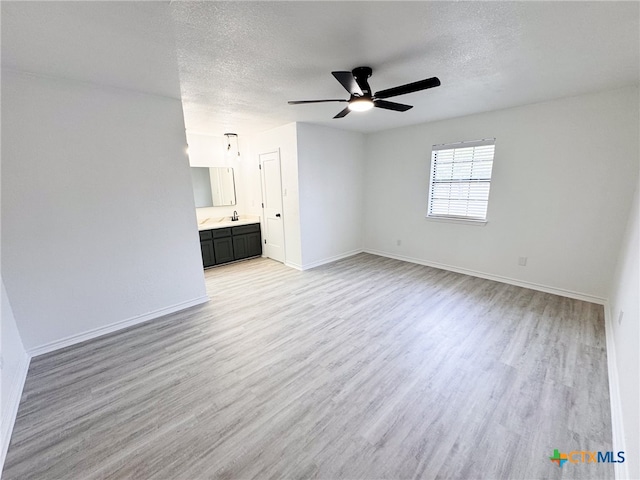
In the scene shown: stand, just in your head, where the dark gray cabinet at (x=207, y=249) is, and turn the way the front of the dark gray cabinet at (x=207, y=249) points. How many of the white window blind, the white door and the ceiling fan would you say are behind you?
0

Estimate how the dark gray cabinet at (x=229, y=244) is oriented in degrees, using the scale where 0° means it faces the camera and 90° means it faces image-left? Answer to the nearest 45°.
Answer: approximately 315°

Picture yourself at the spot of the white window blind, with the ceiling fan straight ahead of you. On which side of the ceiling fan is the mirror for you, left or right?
right

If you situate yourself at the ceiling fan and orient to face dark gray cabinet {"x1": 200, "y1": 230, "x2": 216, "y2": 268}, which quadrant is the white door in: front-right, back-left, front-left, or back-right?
front-right

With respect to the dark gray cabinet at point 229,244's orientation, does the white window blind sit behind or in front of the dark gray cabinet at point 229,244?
in front

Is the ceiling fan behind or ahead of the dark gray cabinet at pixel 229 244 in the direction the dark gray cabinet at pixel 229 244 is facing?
ahead

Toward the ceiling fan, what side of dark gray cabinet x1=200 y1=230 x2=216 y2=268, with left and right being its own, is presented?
front

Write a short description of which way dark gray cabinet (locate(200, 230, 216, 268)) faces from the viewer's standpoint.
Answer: facing the viewer and to the right of the viewer
